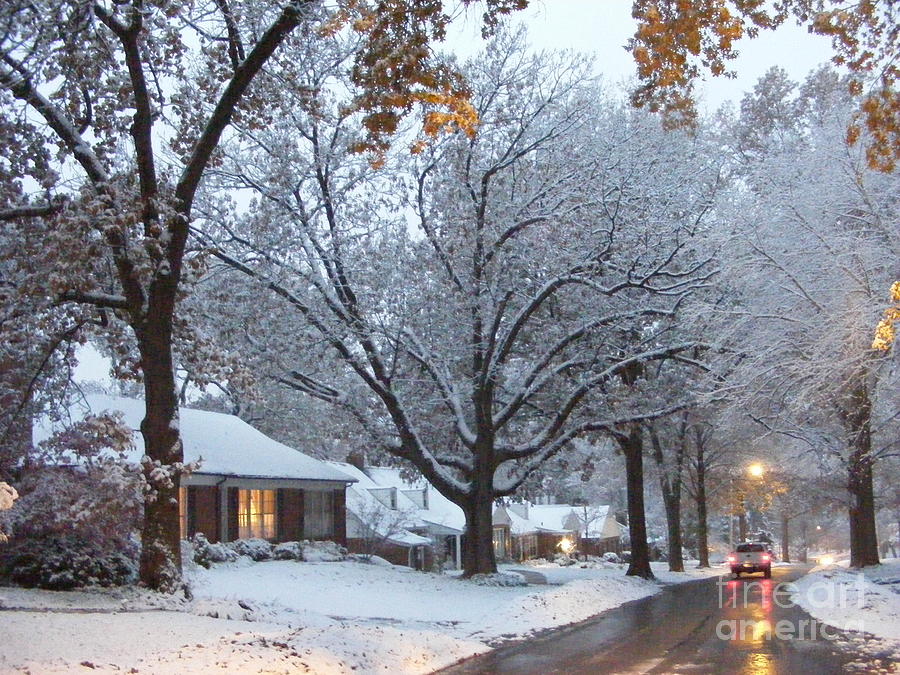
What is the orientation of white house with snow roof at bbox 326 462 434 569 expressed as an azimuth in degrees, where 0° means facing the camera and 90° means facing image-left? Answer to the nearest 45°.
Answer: approximately 315°

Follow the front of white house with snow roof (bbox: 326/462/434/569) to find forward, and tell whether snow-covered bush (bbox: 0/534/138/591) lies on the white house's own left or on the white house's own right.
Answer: on the white house's own right

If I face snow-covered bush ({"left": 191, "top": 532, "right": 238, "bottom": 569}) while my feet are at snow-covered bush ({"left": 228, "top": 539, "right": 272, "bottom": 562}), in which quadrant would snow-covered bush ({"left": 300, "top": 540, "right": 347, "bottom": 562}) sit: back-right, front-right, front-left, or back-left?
back-left

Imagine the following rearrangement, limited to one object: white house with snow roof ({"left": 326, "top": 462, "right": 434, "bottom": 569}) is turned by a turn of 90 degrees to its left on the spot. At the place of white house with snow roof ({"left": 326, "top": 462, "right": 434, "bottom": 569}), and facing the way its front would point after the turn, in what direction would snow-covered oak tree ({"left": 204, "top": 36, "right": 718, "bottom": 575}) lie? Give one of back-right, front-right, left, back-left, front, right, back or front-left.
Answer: back-right
